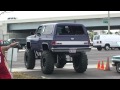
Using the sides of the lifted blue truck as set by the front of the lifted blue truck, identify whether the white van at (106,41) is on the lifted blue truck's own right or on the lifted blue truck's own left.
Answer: on the lifted blue truck's own right

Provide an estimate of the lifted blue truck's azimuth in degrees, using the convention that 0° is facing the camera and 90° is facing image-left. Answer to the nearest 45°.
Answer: approximately 135°
